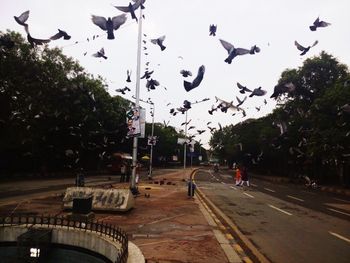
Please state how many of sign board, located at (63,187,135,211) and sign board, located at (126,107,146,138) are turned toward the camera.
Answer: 2

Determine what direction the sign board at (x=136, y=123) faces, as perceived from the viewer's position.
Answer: facing the viewer

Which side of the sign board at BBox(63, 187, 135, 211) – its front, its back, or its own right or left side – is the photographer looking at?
front
